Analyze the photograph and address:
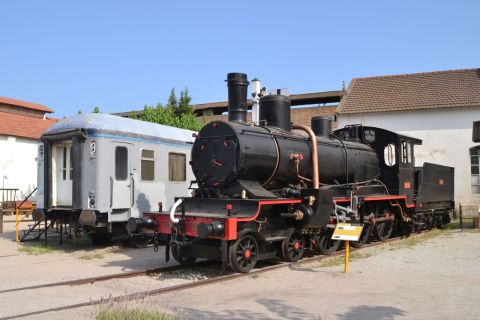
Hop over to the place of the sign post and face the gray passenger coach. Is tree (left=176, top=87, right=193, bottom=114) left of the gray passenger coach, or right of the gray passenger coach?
right

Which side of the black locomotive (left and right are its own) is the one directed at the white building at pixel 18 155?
right

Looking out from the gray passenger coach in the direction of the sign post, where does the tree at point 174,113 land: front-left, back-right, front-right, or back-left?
back-left

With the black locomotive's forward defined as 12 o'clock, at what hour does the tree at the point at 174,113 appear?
The tree is roughly at 4 o'clock from the black locomotive.

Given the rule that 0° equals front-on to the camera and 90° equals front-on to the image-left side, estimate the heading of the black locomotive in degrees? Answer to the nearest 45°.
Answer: approximately 45°

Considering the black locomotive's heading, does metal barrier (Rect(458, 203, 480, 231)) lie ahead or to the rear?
to the rear

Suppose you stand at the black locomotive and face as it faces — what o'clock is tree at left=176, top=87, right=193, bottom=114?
The tree is roughly at 4 o'clock from the black locomotive.

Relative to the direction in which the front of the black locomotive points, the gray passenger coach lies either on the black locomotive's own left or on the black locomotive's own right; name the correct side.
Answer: on the black locomotive's own right
